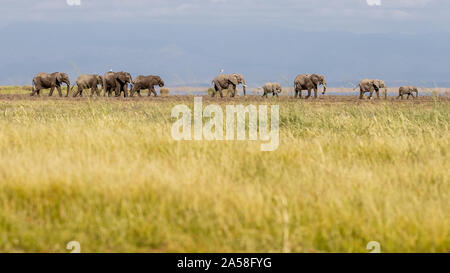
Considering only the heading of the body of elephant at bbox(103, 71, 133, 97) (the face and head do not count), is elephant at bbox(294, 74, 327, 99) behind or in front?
in front

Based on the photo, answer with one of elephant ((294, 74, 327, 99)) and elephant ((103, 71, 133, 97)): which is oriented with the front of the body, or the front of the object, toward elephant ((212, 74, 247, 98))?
elephant ((103, 71, 133, 97))

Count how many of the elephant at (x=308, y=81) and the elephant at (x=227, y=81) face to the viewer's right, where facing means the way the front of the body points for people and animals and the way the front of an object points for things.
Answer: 2

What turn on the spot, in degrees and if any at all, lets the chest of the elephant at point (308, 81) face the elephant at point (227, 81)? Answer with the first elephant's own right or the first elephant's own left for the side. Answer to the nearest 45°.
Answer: approximately 180°

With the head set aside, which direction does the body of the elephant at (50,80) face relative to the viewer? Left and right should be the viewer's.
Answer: facing to the right of the viewer

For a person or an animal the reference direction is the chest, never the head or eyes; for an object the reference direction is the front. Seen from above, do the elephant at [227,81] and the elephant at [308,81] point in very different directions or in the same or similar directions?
same or similar directions

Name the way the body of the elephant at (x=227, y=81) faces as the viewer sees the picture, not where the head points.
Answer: to the viewer's right

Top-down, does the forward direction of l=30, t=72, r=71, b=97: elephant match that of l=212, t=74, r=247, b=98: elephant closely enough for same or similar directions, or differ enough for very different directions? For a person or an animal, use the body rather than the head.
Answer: same or similar directions

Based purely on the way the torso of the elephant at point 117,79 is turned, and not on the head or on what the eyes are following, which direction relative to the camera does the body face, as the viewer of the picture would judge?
to the viewer's right

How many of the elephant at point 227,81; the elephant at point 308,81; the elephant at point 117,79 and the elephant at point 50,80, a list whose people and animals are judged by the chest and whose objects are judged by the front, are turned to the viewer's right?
4

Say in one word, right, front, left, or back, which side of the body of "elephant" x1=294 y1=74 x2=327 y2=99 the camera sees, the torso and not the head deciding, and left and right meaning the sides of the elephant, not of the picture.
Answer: right

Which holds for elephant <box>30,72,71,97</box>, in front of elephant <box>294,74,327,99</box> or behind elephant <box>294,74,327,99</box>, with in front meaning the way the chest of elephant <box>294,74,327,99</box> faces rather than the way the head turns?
behind

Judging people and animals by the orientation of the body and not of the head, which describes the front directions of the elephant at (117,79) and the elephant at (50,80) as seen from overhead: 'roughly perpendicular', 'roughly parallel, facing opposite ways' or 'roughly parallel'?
roughly parallel

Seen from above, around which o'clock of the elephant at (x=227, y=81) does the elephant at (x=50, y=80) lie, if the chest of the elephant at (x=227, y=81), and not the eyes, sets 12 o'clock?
the elephant at (x=50, y=80) is roughly at 6 o'clock from the elephant at (x=227, y=81).
